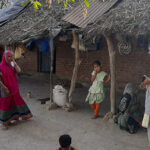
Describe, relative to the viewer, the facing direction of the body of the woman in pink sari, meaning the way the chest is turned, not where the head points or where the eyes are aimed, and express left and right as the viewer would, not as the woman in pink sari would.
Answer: facing the viewer and to the right of the viewer

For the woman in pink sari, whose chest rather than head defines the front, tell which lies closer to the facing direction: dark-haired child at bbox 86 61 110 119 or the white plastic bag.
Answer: the dark-haired child

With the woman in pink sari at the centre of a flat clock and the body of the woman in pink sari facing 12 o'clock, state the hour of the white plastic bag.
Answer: The white plastic bag is roughly at 9 o'clock from the woman in pink sari.

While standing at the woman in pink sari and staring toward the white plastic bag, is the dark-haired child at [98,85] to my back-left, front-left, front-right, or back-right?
front-right

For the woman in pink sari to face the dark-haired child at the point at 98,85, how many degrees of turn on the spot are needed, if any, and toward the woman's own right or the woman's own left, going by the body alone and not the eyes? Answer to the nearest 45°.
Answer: approximately 45° to the woman's own left
